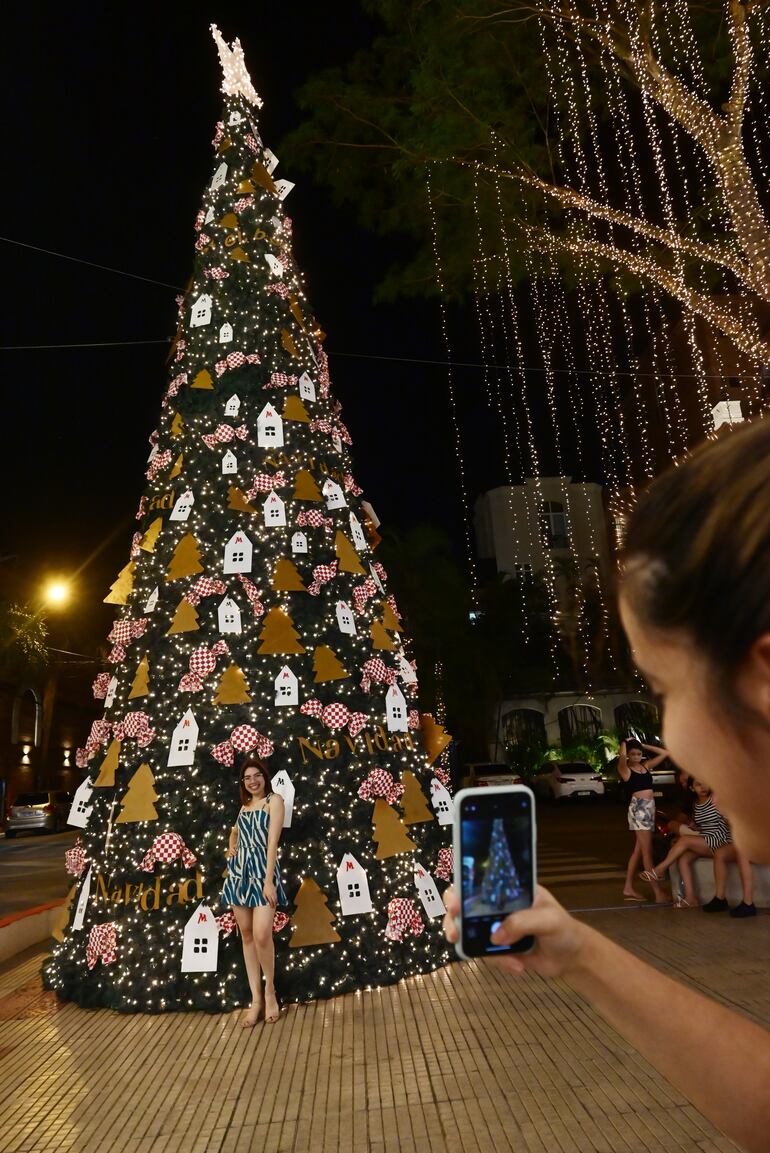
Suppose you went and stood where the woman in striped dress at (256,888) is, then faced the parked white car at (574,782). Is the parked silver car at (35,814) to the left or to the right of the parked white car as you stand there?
left

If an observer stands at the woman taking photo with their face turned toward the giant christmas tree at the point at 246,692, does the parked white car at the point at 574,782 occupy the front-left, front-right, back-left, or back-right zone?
front-right

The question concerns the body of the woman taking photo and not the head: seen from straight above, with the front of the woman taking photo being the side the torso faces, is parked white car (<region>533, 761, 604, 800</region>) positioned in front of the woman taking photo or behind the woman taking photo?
in front

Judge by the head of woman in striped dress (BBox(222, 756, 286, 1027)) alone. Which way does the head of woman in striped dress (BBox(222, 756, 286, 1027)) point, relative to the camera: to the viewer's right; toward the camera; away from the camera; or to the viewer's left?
toward the camera

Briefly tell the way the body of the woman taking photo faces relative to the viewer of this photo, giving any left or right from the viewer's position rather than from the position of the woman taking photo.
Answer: facing away from the viewer and to the left of the viewer

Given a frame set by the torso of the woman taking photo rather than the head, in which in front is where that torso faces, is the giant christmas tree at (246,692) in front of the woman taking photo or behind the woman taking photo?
in front

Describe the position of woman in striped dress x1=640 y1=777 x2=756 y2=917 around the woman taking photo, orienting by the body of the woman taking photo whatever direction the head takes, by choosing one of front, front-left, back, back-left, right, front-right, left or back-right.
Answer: front-right

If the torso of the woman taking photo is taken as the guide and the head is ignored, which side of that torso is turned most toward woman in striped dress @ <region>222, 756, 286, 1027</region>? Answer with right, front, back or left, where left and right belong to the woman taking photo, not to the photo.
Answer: front

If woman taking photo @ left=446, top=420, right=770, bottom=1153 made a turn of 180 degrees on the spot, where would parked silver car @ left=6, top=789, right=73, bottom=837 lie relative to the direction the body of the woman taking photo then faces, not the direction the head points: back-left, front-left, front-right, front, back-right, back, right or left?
back
